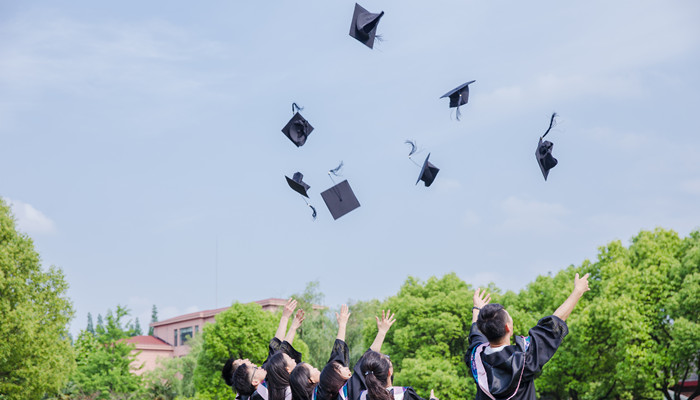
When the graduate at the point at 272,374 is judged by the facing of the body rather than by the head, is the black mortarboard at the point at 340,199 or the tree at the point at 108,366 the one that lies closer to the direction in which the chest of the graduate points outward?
the black mortarboard

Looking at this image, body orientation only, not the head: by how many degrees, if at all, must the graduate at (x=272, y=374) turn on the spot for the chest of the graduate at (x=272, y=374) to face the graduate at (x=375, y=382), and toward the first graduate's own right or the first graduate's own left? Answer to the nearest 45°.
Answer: approximately 45° to the first graduate's own right

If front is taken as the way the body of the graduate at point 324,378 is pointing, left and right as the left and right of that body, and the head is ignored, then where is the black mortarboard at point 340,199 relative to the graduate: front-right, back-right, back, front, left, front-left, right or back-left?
front-left

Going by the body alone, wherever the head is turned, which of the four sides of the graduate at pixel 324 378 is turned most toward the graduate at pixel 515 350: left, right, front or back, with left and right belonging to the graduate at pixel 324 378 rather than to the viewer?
right

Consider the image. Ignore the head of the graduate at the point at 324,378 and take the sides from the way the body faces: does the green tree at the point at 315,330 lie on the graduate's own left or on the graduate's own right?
on the graduate's own left

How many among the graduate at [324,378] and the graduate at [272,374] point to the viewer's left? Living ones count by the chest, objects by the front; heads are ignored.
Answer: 0

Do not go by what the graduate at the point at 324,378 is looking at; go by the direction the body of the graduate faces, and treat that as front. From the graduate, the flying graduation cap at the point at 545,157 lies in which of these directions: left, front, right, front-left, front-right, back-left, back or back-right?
front

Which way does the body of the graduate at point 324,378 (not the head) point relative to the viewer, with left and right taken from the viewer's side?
facing away from the viewer and to the right of the viewer

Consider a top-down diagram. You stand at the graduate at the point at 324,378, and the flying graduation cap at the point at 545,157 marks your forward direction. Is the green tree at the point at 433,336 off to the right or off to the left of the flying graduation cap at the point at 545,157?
left

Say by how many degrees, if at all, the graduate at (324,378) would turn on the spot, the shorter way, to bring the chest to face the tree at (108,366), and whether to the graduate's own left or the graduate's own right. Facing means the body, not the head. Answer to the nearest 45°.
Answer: approximately 45° to the graduate's own left
